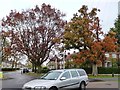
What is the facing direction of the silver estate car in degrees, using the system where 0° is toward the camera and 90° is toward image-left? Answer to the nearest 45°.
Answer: approximately 45°

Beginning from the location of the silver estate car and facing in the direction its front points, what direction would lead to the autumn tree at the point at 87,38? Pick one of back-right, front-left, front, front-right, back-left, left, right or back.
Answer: back-right
